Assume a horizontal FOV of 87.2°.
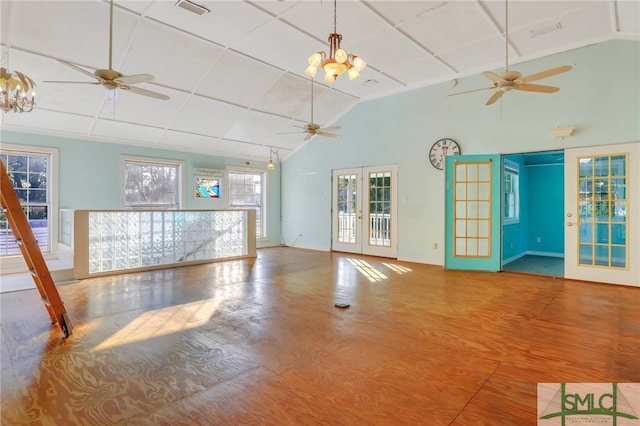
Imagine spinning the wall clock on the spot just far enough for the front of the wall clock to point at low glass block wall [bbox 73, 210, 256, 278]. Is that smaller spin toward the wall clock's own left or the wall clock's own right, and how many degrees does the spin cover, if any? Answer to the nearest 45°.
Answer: approximately 45° to the wall clock's own right

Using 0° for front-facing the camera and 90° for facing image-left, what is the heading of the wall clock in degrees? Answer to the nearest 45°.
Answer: approximately 0°

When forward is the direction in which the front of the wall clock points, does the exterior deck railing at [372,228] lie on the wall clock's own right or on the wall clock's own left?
on the wall clock's own right

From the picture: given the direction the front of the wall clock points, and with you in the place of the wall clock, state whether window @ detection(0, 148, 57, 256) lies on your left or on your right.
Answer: on your right

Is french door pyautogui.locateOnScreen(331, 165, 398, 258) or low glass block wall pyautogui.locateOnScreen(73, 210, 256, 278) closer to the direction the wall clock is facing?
the low glass block wall

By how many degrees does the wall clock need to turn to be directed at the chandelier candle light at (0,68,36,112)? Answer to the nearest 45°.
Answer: approximately 45° to its right

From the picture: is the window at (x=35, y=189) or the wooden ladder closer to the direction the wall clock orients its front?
the wooden ladder

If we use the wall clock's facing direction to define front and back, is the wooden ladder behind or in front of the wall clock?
in front

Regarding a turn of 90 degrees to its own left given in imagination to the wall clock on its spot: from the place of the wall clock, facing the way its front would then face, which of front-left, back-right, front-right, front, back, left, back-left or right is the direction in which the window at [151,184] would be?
back

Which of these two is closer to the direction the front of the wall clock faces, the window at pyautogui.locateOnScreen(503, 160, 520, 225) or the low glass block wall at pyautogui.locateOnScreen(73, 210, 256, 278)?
the low glass block wall

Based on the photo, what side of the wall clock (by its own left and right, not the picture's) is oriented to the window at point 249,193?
right

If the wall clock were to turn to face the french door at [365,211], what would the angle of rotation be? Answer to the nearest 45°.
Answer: approximately 135° to its right
